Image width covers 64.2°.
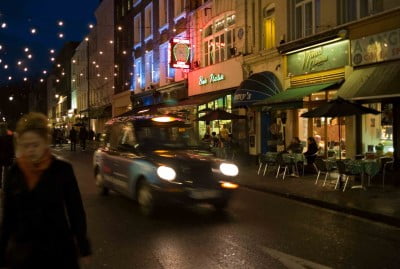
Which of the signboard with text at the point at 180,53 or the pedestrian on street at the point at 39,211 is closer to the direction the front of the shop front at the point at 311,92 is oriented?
the pedestrian on street

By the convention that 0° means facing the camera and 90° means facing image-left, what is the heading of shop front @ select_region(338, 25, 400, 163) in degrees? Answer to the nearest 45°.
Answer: approximately 45°

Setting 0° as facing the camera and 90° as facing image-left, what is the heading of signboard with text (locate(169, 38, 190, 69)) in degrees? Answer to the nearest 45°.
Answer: approximately 0°

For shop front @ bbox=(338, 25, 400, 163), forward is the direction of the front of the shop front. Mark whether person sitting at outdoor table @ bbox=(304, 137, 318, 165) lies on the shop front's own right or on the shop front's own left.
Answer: on the shop front's own right

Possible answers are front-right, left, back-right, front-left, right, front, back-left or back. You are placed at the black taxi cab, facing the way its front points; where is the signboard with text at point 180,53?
back-left

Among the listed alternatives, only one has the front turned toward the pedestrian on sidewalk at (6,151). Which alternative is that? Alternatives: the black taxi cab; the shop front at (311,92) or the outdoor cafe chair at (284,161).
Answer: the shop front

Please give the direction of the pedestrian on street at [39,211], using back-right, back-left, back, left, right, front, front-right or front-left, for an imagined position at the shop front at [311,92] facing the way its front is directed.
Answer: front-left
